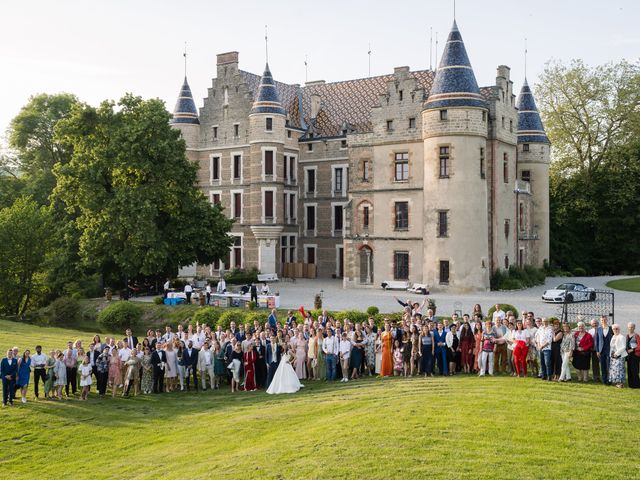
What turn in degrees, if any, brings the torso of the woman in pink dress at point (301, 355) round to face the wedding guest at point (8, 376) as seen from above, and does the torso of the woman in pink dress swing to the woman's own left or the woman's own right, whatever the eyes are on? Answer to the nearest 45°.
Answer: approximately 90° to the woman's own right

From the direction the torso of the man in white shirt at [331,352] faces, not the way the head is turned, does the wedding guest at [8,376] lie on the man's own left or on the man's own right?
on the man's own right

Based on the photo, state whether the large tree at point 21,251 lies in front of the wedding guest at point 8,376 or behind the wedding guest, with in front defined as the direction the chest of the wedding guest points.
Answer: behind

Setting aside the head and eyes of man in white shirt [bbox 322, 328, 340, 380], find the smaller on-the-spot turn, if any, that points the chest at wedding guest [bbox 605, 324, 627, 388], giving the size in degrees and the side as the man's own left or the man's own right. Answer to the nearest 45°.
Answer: approximately 45° to the man's own left

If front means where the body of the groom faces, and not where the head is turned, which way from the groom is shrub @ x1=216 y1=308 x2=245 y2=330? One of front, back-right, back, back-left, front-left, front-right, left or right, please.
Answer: back

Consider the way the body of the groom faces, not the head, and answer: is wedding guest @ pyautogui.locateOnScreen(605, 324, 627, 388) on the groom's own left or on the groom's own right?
on the groom's own left

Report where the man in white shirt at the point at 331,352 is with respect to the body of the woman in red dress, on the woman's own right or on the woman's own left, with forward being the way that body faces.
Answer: on the woman's own left

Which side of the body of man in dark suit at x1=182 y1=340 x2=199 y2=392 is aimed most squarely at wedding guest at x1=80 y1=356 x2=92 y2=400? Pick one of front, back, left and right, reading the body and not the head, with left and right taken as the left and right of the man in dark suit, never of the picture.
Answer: right

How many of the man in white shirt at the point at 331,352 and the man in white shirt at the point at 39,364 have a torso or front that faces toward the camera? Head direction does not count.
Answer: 2

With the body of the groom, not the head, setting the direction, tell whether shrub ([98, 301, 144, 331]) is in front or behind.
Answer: behind

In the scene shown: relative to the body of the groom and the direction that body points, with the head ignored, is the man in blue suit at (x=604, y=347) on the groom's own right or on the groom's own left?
on the groom's own left

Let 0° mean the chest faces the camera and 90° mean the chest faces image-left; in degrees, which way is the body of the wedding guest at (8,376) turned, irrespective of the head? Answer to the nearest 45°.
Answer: approximately 0°

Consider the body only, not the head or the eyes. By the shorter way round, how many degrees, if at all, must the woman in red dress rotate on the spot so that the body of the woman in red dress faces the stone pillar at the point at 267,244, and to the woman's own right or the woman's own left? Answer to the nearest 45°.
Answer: approximately 180°
